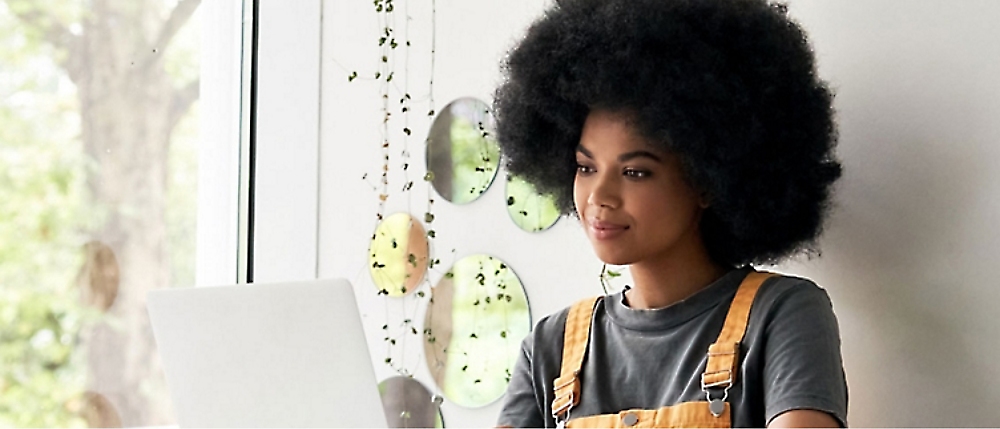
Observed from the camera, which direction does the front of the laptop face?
facing away from the viewer and to the right of the viewer

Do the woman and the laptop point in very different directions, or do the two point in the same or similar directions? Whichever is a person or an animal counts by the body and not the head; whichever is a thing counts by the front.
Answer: very different directions

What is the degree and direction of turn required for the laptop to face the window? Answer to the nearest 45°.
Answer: approximately 45° to its left

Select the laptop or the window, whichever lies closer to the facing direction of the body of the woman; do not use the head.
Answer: the laptop

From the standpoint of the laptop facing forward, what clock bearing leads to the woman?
The woman is roughly at 1 o'clock from the laptop.

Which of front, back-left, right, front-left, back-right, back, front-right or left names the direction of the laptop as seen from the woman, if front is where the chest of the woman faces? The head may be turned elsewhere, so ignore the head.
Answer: front

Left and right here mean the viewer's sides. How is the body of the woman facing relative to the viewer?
facing the viewer and to the left of the viewer

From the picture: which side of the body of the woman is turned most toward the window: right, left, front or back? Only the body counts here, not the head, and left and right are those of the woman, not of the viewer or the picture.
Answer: right
